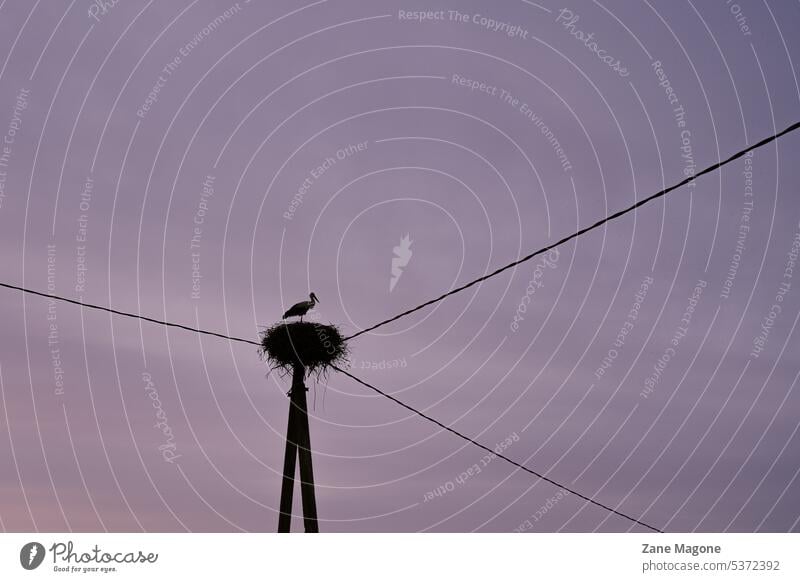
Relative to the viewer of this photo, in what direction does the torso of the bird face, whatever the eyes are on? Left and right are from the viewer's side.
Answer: facing to the right of the viewer
